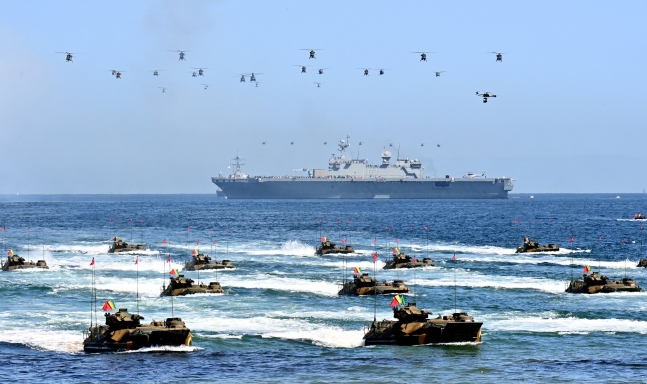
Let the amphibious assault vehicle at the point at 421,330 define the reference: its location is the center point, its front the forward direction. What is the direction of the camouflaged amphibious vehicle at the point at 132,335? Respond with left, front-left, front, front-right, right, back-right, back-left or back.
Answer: back-right

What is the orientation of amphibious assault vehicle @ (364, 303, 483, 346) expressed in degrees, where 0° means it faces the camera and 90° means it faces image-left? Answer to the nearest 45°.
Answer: approximately 315°
